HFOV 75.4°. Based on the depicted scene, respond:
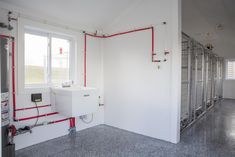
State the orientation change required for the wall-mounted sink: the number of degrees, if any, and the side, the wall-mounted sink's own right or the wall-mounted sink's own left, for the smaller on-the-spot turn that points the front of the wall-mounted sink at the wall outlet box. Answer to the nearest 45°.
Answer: approximately 135° to the wall-mounted sink's own right

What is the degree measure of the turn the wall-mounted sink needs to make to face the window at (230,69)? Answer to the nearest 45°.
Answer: approximately 90° to its left

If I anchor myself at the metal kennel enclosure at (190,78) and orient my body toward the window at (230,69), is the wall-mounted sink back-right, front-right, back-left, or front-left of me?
back-left

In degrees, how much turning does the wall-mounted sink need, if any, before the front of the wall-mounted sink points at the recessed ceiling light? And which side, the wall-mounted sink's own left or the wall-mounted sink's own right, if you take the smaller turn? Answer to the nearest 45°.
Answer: approximately 45° to the wall-mounted sink's own left

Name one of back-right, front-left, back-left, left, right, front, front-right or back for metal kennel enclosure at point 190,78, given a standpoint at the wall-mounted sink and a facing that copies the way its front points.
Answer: front-left

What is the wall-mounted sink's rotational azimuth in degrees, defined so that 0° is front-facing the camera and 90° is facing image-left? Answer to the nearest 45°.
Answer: approximately 315°

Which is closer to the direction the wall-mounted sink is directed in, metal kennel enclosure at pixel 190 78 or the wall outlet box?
the metal kennel enclosure

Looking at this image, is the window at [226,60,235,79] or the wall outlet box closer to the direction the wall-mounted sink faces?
the window
